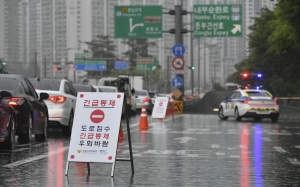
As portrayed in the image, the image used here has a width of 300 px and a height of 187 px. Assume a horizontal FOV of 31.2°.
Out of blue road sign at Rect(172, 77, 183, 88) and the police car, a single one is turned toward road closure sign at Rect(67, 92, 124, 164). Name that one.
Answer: the blue road sign

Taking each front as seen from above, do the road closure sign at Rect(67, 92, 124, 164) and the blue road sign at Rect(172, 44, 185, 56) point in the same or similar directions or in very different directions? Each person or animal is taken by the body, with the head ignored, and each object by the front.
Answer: same or similar directions

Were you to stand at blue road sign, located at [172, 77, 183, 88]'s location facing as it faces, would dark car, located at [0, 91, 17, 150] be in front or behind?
in front

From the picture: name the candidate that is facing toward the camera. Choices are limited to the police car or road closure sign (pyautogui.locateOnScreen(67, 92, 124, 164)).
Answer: the road closure sign

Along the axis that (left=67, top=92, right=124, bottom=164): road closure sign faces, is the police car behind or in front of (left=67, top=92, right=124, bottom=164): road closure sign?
behind

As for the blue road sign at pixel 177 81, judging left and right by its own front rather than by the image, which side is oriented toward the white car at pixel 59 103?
front

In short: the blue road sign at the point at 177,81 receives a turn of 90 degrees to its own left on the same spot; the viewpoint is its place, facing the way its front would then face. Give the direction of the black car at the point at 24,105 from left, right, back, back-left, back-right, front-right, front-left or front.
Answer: right

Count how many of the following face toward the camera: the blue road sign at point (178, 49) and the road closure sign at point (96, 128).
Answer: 2

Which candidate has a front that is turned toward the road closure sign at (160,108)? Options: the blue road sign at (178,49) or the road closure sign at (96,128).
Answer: the blue road sign

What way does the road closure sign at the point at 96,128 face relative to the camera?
toward the camera

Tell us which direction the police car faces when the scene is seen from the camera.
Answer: facing away from the viewer and to the left of the viewer

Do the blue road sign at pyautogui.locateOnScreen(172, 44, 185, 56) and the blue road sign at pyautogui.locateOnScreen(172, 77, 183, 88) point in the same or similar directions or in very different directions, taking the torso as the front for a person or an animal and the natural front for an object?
same or similar directions

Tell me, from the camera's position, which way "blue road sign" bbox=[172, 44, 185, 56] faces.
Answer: facing the viewer

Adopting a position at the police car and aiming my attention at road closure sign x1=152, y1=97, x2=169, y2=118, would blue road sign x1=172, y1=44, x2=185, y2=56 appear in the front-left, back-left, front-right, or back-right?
front-right

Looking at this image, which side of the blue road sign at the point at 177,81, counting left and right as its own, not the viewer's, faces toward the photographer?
front

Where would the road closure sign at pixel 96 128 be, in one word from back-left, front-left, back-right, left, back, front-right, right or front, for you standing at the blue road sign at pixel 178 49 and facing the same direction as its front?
front

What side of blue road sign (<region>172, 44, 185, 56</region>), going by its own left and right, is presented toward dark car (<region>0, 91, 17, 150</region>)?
front
